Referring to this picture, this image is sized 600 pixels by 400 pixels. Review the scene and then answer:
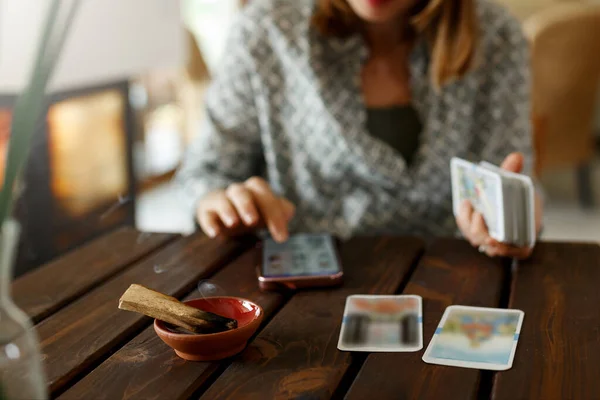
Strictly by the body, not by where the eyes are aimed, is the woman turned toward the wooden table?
yes

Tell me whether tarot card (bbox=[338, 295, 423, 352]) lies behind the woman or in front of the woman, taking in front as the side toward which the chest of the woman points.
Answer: in front

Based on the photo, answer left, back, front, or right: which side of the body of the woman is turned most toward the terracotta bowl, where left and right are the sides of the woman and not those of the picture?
front

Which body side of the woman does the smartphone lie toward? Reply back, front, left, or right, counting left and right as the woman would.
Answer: front

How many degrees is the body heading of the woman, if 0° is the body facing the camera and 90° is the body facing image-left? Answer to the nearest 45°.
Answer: approximately 0°
